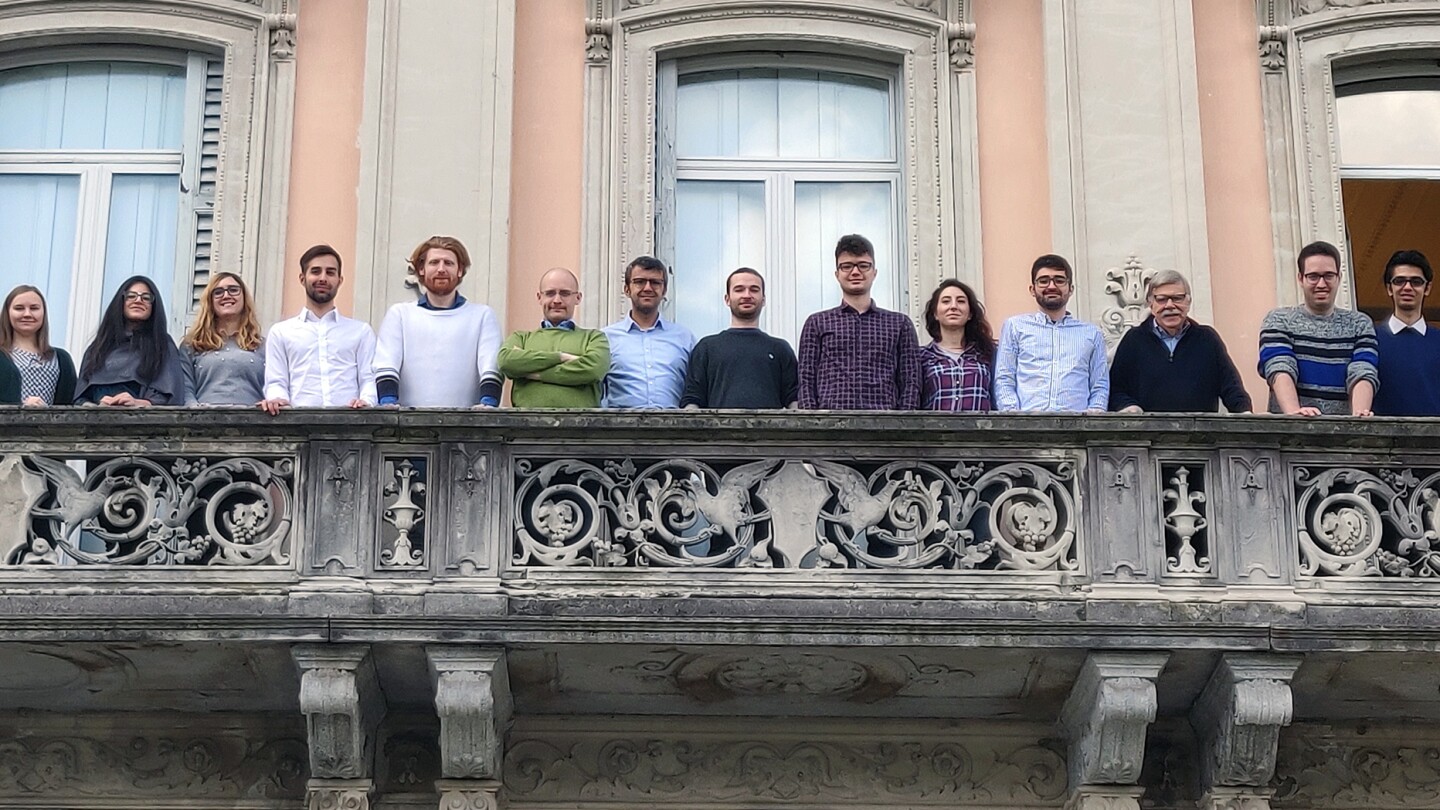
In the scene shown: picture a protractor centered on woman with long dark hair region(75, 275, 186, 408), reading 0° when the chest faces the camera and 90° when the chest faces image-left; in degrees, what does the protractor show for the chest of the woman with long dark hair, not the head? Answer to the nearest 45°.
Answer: approximately 0°

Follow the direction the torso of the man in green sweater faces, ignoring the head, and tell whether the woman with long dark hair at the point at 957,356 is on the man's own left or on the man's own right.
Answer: on the man's own left

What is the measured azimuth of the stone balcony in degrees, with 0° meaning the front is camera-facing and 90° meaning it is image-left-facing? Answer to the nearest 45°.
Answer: approximately 0°

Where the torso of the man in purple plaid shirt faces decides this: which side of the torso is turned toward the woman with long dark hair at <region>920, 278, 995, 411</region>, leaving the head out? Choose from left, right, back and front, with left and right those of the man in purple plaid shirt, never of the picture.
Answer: left

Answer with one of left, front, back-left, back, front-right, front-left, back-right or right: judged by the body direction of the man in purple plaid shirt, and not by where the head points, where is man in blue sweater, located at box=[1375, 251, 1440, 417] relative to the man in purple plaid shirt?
left

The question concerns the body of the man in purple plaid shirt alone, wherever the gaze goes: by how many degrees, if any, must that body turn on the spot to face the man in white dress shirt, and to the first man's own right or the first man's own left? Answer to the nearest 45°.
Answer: approximately 90° to the first man's own right

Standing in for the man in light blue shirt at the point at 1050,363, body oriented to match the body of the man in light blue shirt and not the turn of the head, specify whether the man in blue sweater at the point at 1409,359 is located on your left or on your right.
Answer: on your left

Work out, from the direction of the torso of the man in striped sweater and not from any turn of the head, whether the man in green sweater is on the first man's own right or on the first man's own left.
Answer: on the first man's own right

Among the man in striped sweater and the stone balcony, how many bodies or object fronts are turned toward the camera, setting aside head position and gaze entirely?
2
